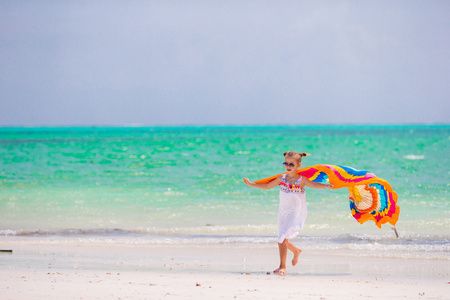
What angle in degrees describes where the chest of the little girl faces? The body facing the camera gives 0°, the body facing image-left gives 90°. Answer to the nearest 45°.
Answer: approximately 45°
